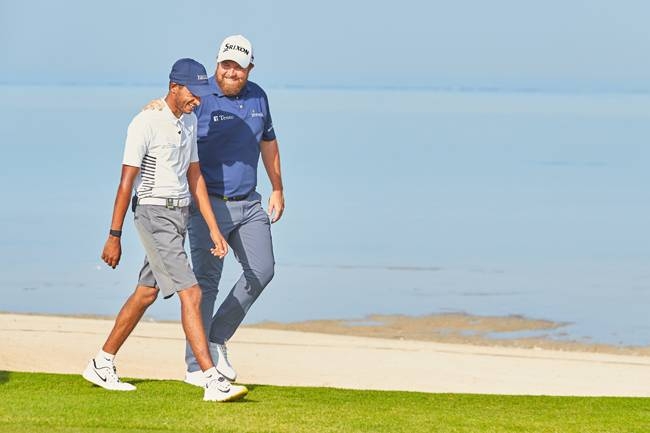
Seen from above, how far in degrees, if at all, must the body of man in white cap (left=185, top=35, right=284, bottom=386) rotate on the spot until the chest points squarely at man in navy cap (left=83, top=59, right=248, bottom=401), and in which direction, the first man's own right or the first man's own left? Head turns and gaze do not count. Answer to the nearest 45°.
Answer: approximately 45° to the first man's own right

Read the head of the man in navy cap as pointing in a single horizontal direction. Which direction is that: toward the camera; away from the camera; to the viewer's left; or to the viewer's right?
to the viewer's right

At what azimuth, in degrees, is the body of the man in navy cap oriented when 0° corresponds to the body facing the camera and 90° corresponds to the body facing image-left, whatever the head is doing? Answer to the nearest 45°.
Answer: approximately 315°

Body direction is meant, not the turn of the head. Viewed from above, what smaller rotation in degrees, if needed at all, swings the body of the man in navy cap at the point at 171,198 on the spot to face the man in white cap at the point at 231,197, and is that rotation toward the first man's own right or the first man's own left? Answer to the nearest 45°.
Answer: approximately 90° to the first man's own left

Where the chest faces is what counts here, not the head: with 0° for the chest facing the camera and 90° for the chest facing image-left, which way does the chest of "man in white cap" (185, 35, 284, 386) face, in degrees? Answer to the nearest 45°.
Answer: approximately 0°
